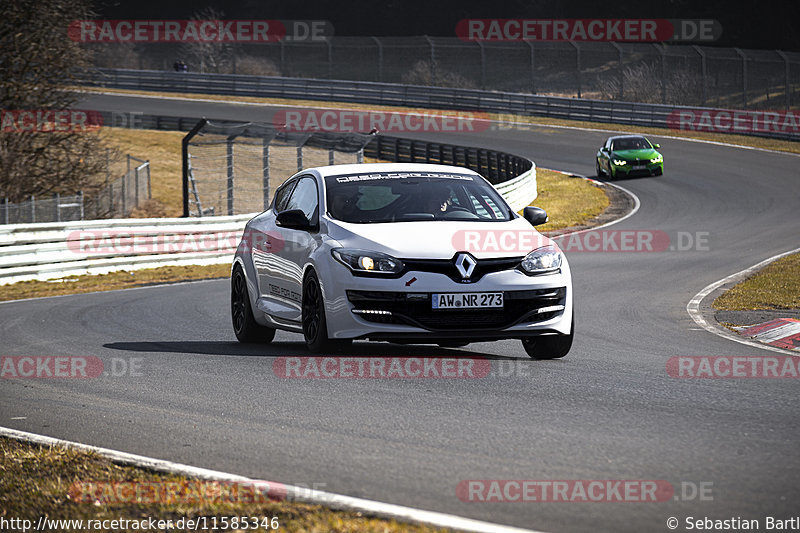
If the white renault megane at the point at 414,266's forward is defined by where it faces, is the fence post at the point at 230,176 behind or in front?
behind

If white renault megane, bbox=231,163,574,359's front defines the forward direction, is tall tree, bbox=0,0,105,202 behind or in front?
behind

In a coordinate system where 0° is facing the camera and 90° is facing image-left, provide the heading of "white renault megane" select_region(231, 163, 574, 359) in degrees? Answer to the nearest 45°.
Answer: approximately 315°

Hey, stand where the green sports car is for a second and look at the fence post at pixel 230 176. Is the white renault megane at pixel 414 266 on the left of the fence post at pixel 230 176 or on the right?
left

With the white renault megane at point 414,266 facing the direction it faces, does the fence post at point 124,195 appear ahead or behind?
behind

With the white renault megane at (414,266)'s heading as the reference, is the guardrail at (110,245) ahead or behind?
behind
